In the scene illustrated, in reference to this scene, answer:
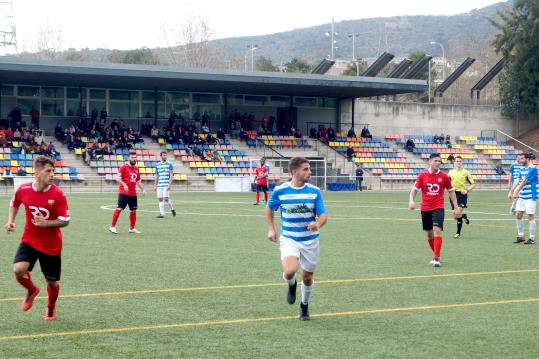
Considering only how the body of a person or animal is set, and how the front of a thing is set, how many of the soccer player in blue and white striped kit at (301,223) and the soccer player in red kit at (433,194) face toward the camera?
2

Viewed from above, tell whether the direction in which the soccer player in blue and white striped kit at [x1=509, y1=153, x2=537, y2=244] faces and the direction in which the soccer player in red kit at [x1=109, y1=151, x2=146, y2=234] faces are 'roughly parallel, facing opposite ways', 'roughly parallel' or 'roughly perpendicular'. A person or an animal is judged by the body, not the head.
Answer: roughly perpendicular

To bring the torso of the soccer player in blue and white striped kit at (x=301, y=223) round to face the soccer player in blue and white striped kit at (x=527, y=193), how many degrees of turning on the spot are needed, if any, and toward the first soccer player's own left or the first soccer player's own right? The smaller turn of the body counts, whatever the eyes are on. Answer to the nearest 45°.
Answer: approximately 135° to the first soccer player's own left

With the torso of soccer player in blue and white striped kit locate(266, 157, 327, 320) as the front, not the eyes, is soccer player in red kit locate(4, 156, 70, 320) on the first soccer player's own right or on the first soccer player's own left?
on the first soccer player's own right

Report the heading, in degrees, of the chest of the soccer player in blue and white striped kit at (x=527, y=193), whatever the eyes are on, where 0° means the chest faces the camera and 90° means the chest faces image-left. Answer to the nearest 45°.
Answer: approximately 45°

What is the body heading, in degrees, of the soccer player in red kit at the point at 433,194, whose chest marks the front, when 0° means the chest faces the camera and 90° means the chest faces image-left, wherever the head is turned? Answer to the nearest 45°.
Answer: approximately 0°

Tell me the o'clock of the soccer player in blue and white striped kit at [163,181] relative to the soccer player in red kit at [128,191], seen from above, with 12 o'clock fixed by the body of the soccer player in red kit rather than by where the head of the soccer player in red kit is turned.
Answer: The soccer player in blue and white striped kit is roughly at 8 o'clock from the soccer player in red kit.
